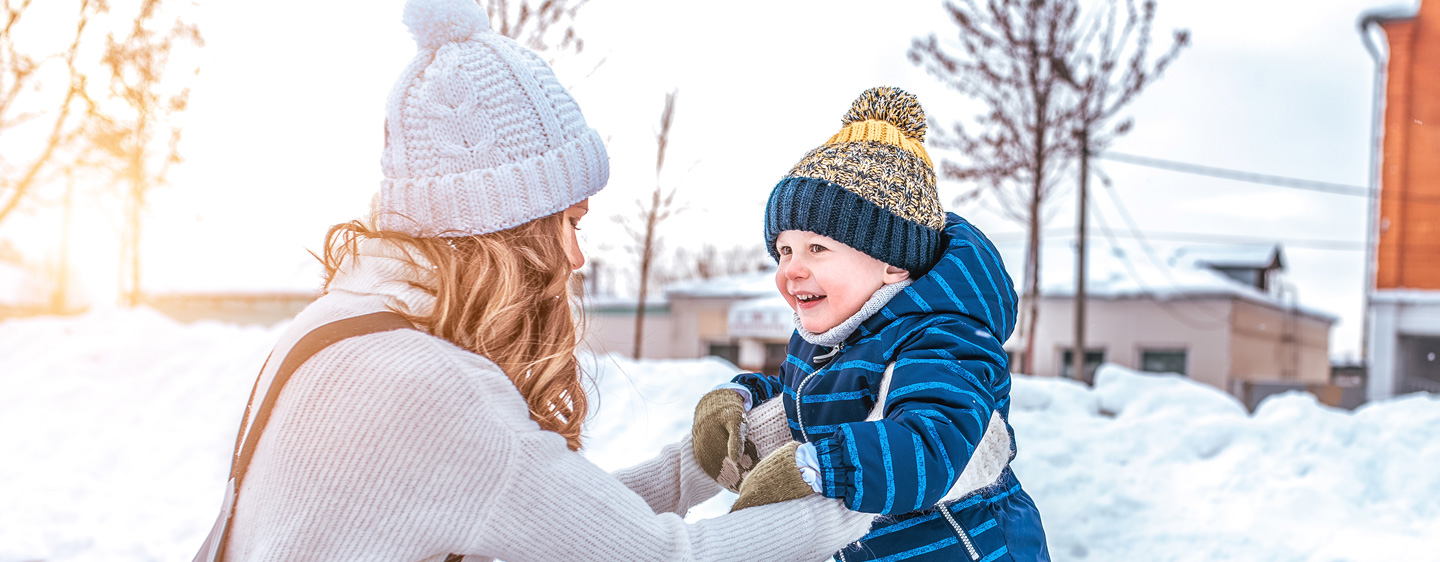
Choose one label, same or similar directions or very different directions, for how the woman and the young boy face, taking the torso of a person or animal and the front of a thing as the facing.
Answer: very different directions

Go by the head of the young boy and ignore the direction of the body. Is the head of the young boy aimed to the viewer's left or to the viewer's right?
to the viewer's left

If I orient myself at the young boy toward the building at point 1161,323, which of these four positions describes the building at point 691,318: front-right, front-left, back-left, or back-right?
front-left

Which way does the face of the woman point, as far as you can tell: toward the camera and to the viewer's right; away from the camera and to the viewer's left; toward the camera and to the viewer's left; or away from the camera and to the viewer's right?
away from the camera and to the viewer's right

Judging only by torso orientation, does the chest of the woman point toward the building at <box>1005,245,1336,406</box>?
yes

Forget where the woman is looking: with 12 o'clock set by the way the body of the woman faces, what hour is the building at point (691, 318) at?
The building is roughly at 11 o'clock from the woman.

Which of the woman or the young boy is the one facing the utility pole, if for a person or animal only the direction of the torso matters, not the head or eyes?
the woman

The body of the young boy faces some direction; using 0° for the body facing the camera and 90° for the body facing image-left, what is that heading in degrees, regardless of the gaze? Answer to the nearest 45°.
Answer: approximately 45°

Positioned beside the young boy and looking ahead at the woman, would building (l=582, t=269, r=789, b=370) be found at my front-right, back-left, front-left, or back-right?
back-right

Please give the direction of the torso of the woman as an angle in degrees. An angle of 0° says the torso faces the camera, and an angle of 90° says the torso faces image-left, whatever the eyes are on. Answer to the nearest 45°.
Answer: approximately 225°

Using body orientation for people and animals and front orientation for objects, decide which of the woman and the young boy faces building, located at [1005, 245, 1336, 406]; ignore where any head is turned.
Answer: the woman

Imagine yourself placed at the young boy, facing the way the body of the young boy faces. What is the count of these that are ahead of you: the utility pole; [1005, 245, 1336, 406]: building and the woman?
1
